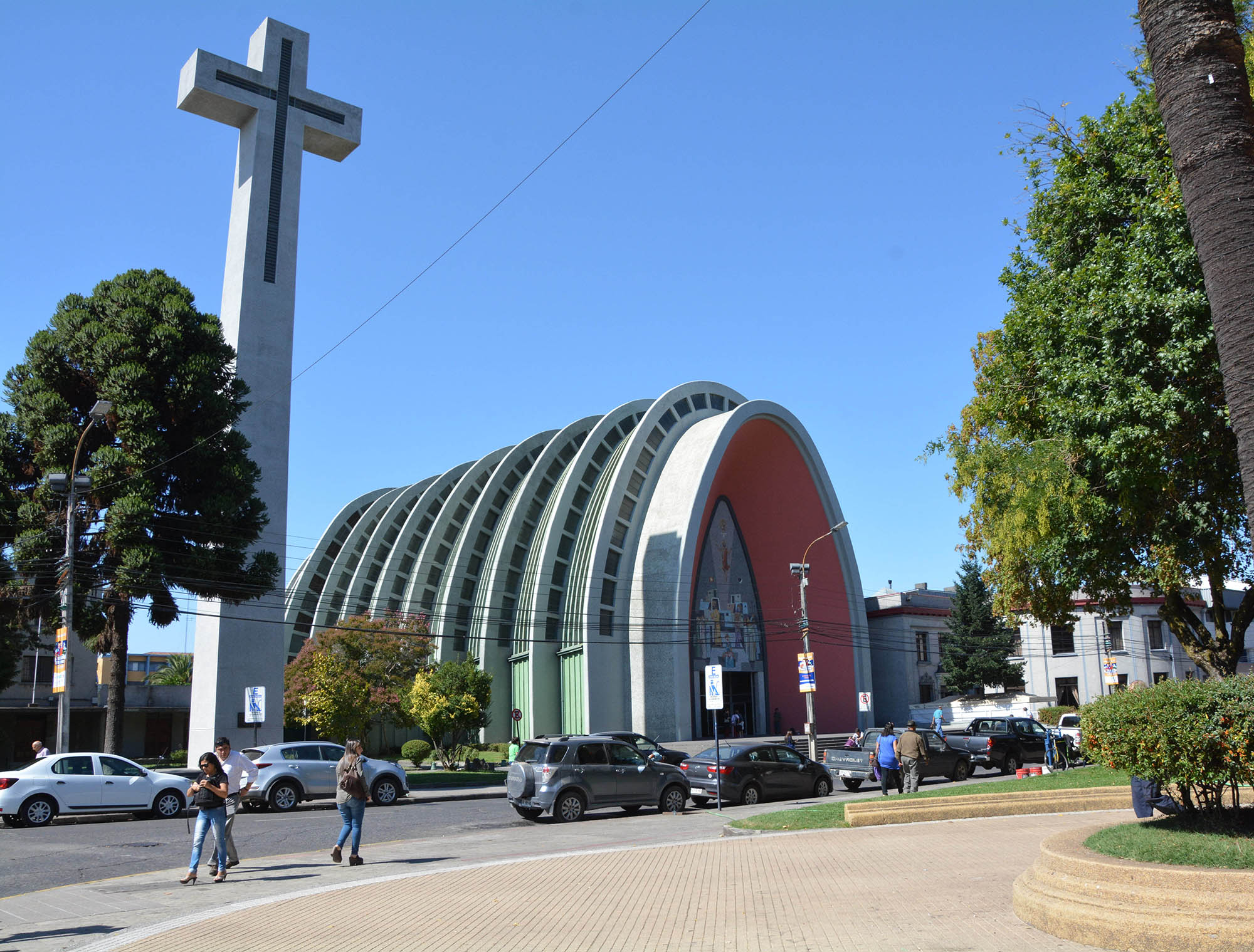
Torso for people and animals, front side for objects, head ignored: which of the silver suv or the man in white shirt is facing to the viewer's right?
the silver suv

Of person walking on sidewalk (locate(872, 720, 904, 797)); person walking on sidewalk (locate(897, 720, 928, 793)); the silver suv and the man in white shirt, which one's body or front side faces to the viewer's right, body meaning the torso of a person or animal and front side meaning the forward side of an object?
the silver suv

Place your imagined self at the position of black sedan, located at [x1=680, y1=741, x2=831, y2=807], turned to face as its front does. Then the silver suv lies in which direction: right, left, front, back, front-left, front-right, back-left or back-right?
back-left

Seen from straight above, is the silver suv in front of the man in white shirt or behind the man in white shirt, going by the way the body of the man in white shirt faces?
behind

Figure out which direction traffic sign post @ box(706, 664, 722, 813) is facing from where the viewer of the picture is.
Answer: facing the viewer

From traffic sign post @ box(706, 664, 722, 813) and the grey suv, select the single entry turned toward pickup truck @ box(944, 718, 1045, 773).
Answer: the grey suv

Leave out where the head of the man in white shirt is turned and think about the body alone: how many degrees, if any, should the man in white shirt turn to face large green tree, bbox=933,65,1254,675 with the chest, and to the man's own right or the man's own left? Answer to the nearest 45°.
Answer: approximately 135° to the man's own left

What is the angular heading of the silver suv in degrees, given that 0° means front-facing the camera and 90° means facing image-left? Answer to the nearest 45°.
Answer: approximately 270°

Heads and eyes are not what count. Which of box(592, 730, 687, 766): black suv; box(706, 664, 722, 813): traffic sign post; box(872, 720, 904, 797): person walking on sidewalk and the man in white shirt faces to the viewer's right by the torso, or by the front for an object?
the black suv

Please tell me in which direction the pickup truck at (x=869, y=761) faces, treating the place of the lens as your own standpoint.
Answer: facing away from the viewer and to the right of the viewer

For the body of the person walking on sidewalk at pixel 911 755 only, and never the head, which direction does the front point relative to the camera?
away from the camera

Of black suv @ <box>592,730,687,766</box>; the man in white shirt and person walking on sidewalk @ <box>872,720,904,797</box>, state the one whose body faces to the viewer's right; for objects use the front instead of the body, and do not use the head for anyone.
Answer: the black suv
